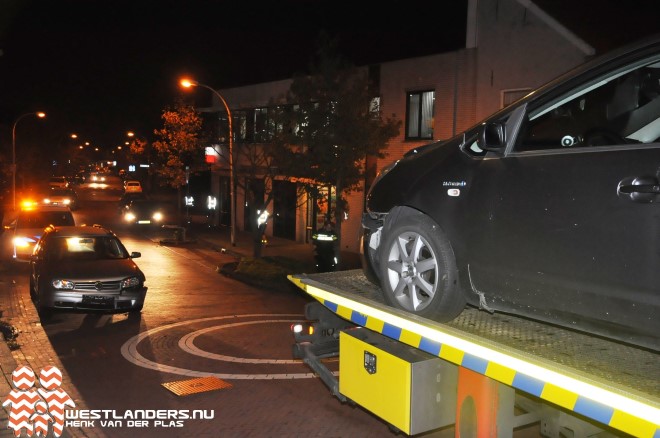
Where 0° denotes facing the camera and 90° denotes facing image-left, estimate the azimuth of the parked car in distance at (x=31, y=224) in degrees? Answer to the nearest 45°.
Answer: approximately 0°

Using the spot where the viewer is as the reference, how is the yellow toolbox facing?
facing the viewer and to the left of the viewer

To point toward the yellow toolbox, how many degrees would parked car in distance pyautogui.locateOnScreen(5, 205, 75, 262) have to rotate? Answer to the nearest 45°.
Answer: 0° — it already faces it

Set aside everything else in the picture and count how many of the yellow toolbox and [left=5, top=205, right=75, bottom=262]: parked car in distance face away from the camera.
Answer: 0

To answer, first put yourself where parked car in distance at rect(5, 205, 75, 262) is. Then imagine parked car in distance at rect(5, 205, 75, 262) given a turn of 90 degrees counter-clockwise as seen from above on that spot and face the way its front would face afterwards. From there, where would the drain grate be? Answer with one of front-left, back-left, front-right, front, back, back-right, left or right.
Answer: right

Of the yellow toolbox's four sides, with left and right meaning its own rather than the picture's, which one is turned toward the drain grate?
right

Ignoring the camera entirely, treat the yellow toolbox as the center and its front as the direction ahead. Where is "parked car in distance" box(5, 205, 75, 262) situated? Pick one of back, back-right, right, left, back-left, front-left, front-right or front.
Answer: right
